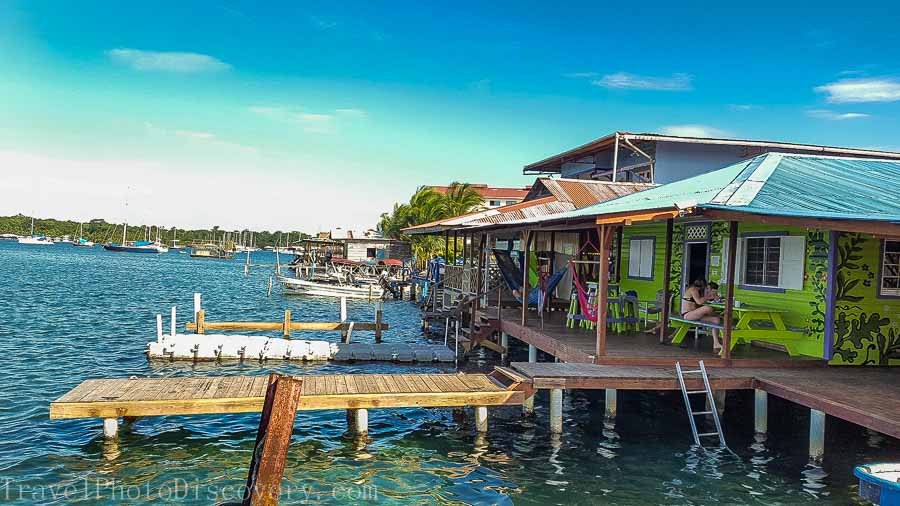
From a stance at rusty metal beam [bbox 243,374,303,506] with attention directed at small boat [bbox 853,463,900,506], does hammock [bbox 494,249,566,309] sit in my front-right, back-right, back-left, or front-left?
front-left

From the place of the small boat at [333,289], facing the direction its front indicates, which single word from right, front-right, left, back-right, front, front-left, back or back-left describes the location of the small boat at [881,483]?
left

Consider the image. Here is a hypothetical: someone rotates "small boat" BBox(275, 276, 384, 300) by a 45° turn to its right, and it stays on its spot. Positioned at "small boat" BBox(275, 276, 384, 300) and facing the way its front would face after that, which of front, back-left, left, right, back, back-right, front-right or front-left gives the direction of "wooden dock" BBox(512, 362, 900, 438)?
back-left

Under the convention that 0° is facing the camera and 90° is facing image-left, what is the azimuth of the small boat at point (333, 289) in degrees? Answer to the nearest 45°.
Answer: approximately 90°

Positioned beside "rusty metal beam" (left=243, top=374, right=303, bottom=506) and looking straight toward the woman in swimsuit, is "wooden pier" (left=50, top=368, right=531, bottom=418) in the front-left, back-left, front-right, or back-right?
front-left

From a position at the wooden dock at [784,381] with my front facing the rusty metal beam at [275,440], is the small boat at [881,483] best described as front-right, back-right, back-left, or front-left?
front-left
